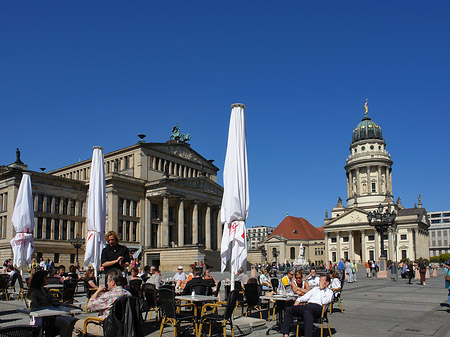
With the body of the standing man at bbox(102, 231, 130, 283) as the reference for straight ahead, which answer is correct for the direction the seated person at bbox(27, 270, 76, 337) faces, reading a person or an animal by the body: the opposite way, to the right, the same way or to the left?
to the left

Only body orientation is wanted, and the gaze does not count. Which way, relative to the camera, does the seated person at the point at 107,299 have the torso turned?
to the viewer's left

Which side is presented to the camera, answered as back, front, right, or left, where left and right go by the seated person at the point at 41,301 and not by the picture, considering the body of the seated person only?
right

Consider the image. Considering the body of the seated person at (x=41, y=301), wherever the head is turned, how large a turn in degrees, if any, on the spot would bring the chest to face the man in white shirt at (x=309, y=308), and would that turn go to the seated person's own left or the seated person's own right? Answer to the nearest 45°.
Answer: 0° — they already face them

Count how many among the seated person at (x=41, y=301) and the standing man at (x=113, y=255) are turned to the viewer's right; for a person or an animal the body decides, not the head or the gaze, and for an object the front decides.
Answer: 1

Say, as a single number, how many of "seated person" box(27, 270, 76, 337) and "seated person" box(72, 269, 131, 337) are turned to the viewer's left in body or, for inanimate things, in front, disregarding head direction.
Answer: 1

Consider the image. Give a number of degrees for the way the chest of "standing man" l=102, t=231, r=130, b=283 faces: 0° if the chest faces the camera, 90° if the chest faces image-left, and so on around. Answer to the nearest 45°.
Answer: approximately 0°

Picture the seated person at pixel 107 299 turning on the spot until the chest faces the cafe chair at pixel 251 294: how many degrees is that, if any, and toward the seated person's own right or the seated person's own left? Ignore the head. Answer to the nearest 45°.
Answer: approximately 135° to the seated person's own right

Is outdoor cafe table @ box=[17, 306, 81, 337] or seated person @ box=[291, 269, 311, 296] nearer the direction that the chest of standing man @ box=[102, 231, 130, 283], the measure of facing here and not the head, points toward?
the outdoor cafe table

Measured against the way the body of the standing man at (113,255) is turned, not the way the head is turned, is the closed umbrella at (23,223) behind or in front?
behind

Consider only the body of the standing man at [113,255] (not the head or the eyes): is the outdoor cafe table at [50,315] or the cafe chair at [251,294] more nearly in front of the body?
the outdoor cafe table
